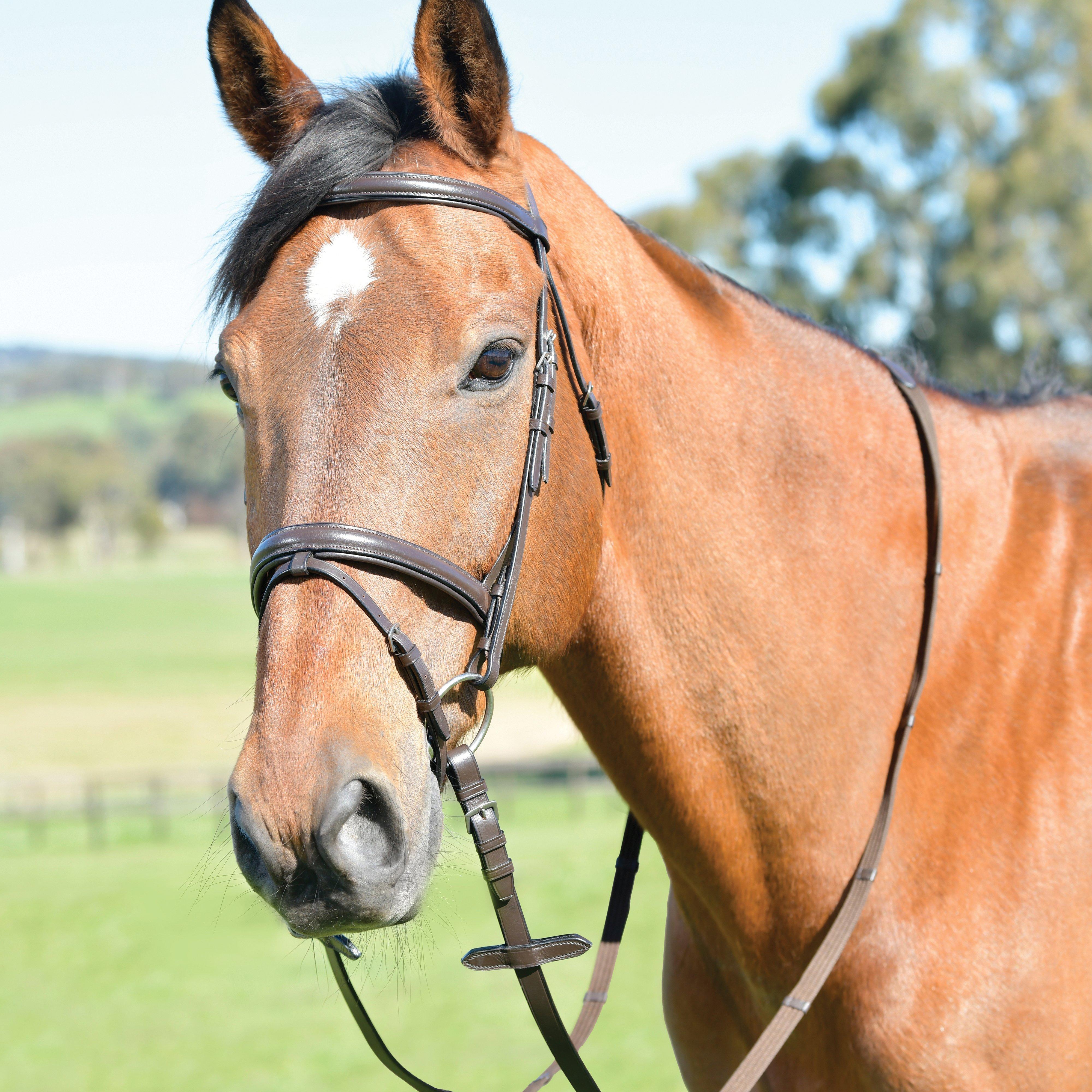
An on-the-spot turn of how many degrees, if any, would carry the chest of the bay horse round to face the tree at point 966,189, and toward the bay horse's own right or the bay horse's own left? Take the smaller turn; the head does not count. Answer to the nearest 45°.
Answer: approximately 135° to the bay horse's own right

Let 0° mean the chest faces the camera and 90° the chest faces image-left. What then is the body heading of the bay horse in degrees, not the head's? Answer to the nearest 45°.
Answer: approximately 45°

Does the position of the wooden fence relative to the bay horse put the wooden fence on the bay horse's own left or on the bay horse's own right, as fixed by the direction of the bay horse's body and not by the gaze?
on the bay horse's own right
